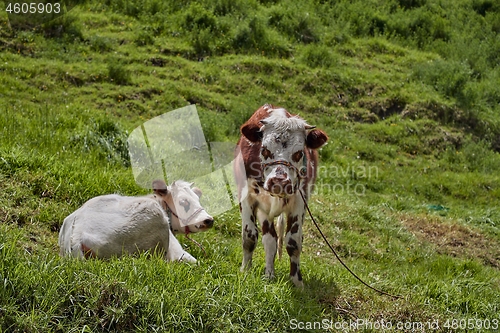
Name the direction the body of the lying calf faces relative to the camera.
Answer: to the viewer's right

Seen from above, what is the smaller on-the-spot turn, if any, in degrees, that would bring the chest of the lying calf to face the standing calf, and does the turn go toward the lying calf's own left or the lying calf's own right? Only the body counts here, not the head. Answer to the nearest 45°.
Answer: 0° — it already faces it

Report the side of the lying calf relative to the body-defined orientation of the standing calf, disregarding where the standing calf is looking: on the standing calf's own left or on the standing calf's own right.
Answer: on the standing calf's own right

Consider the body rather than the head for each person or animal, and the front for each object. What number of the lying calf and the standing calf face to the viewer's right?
1

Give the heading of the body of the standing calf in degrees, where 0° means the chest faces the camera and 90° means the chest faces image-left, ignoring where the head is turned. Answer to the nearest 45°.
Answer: approximately 0°

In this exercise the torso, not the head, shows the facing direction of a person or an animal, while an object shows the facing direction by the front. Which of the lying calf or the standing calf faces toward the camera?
the standing calf

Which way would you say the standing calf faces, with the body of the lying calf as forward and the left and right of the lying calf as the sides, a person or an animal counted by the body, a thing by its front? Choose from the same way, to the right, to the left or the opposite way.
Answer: to the right
